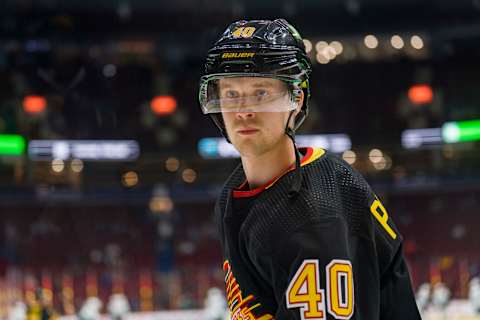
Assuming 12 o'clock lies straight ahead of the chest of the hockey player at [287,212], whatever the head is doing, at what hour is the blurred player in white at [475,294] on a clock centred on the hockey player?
The blurred player in white is roughly at 5 o'clock from the hockey player.

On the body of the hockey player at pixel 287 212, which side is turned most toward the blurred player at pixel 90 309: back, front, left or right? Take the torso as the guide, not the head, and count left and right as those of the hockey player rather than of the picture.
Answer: right

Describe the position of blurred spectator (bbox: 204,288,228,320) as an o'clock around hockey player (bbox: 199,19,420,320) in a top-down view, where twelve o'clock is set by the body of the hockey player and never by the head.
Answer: The blurred spectator is roughly at 4 o'clock from the hockey player.

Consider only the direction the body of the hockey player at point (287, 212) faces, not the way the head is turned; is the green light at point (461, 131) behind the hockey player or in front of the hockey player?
behind

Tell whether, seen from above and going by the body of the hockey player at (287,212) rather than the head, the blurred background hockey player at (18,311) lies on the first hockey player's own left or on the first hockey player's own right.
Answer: on the first hockey player's own right

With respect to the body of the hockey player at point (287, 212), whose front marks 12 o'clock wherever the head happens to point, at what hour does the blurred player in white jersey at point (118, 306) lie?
The blurred player in white jersey is roughly at 4 o'clock from the hockey player.

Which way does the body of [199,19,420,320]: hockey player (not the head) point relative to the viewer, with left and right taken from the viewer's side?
facing the viewer and to the left of the viewer

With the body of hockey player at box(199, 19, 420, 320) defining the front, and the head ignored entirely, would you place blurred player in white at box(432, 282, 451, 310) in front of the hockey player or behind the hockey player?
behind
